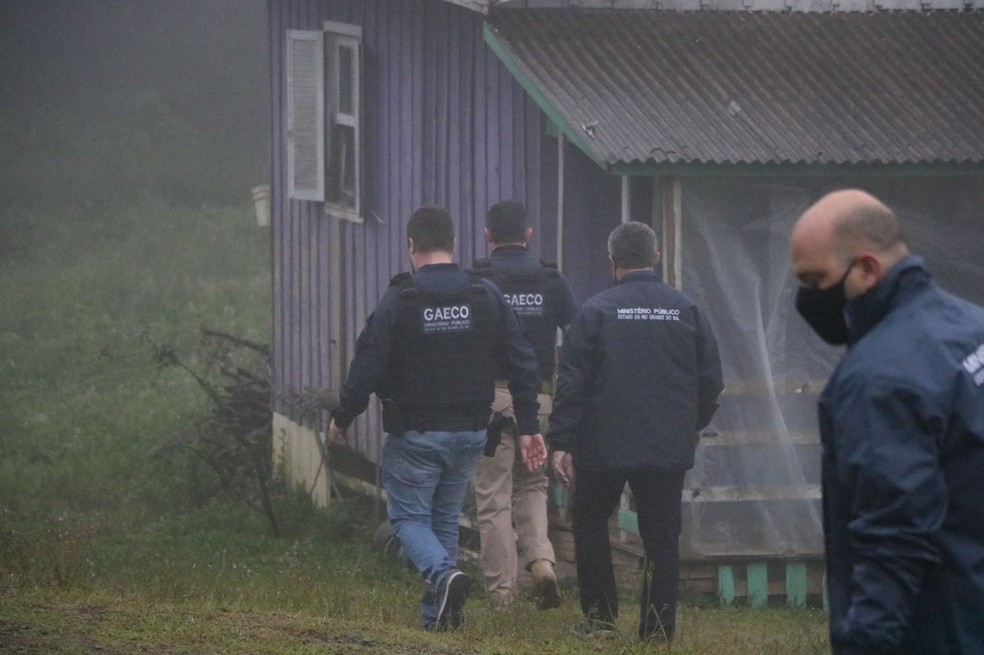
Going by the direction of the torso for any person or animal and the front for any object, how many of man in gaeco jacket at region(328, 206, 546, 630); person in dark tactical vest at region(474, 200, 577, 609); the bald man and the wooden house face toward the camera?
1

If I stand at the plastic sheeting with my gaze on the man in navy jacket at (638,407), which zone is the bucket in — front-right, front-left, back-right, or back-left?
back-right

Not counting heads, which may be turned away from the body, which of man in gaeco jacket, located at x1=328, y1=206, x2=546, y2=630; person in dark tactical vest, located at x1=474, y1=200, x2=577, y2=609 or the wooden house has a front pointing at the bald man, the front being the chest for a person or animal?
the wooden house

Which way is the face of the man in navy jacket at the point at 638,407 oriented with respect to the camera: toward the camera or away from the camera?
away from the camera

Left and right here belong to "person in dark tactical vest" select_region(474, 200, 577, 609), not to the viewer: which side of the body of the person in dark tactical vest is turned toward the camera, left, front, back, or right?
back

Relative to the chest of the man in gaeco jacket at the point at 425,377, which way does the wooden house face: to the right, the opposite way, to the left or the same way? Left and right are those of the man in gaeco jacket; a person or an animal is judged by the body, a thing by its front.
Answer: the opposite way

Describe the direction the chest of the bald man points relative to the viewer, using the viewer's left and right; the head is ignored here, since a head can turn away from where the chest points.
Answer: facing to the left of the viewer

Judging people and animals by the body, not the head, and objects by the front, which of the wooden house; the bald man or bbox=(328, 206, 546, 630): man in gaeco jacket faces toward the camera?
the wooden house

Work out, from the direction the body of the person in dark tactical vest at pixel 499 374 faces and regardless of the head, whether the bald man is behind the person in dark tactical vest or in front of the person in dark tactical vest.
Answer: behind

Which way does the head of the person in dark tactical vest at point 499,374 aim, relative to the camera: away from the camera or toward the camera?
away from the camera

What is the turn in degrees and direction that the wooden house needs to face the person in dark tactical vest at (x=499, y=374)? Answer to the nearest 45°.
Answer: approximately 45° to its right

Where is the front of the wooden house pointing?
toward the camera

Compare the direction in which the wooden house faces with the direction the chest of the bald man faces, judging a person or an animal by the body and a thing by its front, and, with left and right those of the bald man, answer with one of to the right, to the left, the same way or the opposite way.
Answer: to the left

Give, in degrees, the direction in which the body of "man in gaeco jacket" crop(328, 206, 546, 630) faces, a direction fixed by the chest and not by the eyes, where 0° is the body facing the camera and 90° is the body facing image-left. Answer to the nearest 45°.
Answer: approximately 180°

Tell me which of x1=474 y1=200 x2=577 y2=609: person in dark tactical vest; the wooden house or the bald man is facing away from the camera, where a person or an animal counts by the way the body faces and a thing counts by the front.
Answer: the person in dark tactical vest

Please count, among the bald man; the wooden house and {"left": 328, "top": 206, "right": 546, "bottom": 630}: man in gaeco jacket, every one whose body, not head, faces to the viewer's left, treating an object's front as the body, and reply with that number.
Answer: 1

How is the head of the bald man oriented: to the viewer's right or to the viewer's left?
to the viewer's left
